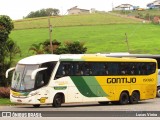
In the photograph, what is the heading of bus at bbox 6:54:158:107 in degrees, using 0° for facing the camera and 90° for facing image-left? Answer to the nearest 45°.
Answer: approximately 45°
